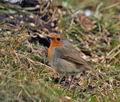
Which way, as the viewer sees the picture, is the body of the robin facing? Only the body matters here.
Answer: to the viewer's left
